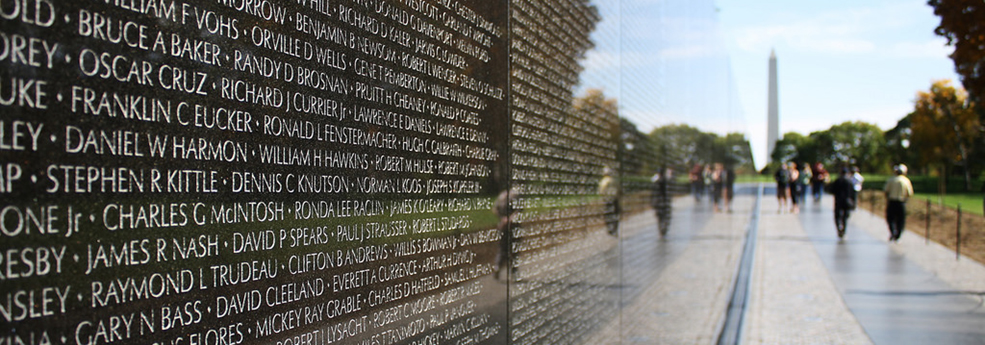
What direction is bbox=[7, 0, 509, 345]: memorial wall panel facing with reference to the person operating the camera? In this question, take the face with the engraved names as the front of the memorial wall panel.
facing the viewer and to the right of the viewer
